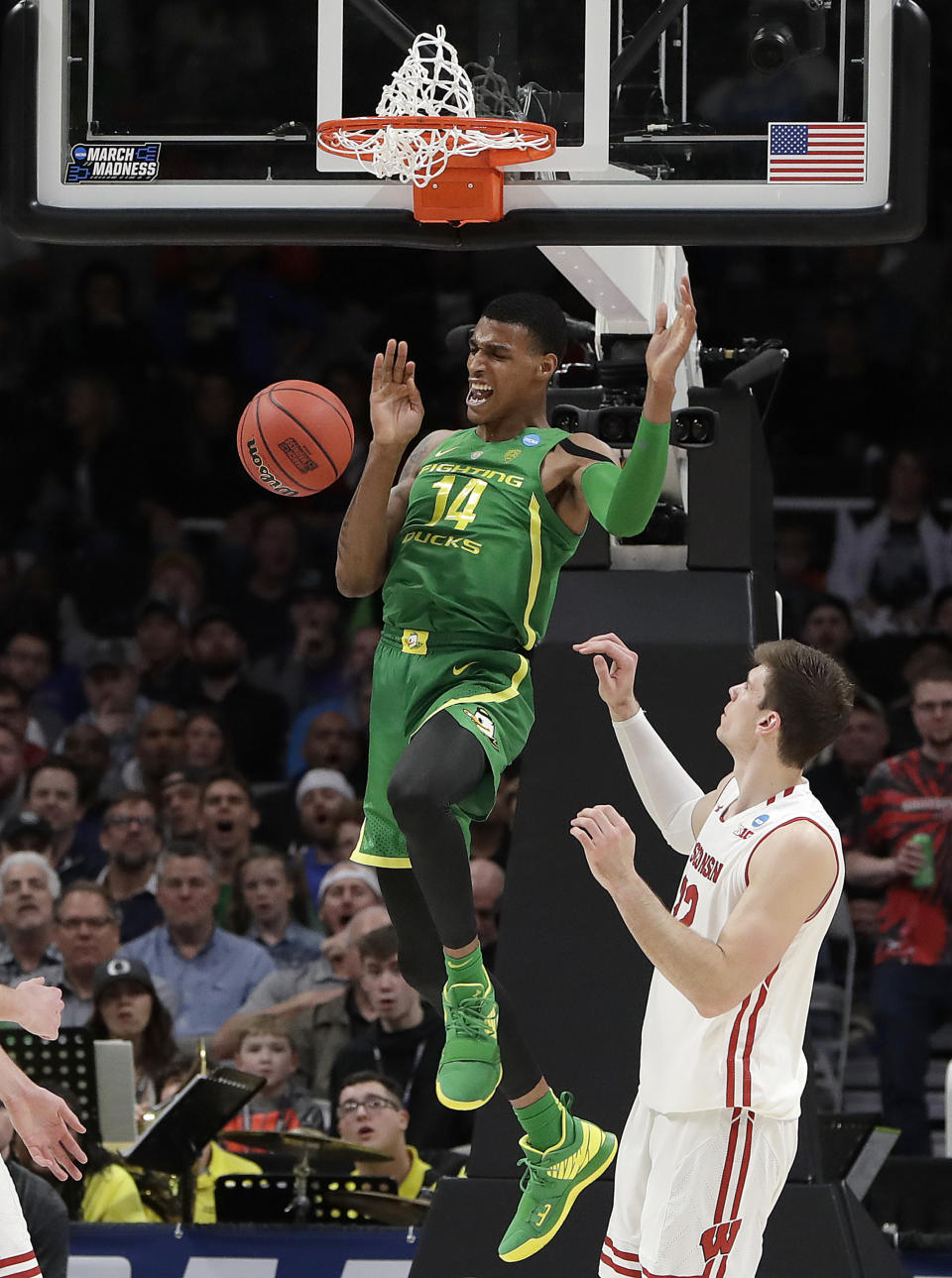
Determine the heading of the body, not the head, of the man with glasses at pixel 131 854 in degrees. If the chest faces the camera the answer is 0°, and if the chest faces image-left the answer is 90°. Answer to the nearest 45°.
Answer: approximately 0°

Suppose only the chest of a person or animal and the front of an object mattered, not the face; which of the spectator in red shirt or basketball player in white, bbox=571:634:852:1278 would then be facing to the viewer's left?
the basketball player in white

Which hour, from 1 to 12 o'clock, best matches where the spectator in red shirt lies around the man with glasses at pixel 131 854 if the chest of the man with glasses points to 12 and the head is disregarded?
The spectator in red shirt is roughly at 10 o'clock from the man with glasses.

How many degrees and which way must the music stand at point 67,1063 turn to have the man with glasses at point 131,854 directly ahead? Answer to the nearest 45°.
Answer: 0° — it already faces them

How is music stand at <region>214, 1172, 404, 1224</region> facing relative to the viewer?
away from the camera

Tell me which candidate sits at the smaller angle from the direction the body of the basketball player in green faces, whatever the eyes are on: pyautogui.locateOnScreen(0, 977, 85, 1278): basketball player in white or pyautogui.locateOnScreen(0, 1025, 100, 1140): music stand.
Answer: the basketball player in white

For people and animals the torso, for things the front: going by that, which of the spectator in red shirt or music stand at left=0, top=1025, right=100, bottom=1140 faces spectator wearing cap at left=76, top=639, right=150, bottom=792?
the music stand

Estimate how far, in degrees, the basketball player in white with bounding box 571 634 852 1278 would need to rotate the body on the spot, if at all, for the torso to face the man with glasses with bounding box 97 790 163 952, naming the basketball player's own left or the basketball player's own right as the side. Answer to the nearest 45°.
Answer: approximately 45° to the basketball player's own right

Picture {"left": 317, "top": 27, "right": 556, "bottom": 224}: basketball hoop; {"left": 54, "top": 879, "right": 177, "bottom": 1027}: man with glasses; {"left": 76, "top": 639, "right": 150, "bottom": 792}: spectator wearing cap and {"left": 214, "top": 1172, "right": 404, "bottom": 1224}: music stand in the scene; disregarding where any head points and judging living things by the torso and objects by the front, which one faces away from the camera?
the music stand
